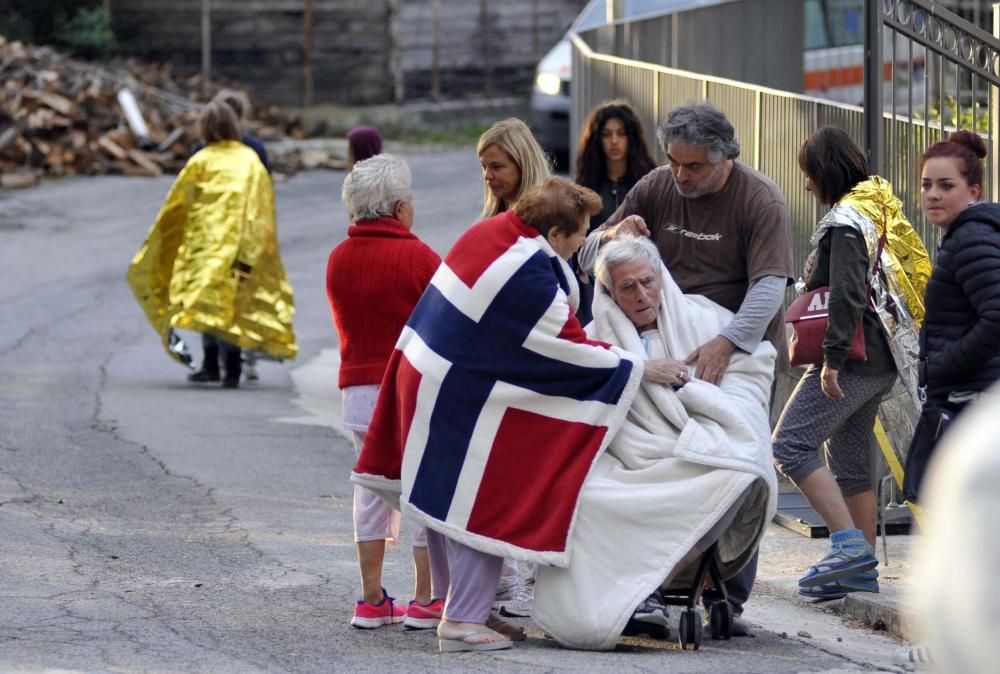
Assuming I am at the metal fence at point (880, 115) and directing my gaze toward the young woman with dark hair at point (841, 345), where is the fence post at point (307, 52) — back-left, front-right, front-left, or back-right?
back-right

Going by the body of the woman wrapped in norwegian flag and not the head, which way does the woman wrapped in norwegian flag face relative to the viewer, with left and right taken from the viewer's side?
facing to the right of the viewer

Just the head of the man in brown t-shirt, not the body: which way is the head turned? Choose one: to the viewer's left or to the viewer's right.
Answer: to the viewer's left

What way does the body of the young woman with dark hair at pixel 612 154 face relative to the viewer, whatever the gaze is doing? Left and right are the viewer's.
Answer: facing the viewer

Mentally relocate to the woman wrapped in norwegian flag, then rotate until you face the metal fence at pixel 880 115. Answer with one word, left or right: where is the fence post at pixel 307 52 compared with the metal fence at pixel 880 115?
left

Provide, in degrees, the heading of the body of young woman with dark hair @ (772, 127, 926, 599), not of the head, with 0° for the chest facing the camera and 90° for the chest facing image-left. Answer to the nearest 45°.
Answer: approximately 90°

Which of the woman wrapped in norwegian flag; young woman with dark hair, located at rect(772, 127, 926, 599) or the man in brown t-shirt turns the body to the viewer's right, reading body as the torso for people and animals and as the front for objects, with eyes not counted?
the woman wrapped in norwegian flag

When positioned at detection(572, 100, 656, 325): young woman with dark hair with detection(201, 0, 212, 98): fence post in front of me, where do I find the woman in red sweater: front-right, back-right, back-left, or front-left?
back-left

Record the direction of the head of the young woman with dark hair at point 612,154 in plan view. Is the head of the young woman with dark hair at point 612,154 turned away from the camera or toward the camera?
toward the camera

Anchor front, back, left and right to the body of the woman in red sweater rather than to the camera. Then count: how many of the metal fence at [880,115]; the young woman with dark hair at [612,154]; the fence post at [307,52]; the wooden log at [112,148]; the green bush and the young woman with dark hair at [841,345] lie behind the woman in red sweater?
0

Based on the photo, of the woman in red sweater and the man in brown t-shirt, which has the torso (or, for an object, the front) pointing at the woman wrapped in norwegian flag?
the man in brown t-shirt

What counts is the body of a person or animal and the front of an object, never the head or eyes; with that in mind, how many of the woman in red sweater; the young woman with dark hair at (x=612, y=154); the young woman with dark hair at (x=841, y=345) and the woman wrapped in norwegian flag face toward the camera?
1

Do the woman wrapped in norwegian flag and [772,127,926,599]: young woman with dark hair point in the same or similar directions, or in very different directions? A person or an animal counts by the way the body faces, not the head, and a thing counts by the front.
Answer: very different directions

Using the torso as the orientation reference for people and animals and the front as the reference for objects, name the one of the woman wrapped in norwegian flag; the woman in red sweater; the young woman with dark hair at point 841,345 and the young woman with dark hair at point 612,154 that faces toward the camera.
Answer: the young woman with dark hair at point 612,154

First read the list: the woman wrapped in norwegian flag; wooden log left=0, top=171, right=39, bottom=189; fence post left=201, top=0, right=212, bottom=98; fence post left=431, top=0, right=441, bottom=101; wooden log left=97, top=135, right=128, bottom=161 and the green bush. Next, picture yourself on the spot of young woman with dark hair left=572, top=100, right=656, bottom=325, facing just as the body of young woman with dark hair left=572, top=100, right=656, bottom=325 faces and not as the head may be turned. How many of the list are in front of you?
1

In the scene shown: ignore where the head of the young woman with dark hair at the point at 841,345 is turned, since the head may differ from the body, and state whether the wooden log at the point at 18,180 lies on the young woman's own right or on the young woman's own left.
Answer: on the young woman's own right
